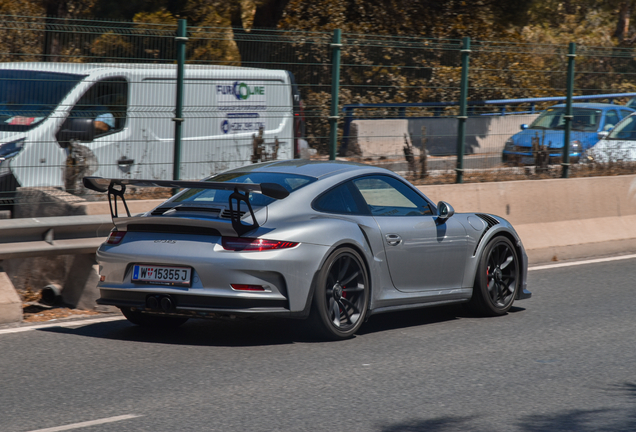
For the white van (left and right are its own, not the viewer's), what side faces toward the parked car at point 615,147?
back

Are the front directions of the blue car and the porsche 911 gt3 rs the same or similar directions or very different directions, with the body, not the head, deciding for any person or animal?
very different directions

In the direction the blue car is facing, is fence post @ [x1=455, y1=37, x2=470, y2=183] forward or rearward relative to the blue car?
forward

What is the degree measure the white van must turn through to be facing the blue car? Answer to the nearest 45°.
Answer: approximately 180°

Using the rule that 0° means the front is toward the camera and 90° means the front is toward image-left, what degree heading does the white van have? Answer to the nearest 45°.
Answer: approximately 45°

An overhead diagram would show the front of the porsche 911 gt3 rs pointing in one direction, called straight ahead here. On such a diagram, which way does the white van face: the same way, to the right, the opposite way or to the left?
the opposite way

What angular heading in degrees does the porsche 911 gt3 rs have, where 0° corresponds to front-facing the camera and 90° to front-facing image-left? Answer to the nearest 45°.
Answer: approximately 225°

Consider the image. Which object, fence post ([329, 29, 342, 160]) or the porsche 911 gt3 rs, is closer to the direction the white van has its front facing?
the porsche 911 gt3 rs

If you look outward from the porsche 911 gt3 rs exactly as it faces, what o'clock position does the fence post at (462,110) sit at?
The fence post is roughly at 11 o'clock from the porsche 911 gt3 rs.

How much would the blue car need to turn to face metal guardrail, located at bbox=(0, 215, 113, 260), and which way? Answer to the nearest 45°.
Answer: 0° — it already faces it

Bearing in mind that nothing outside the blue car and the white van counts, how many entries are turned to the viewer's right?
0

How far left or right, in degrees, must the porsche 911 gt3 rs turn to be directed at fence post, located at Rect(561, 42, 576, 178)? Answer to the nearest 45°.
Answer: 0° — it already faces it

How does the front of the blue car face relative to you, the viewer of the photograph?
facing the viewer and to the left of the viewer

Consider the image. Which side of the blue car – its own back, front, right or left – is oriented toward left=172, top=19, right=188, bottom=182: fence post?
front
